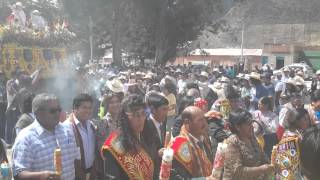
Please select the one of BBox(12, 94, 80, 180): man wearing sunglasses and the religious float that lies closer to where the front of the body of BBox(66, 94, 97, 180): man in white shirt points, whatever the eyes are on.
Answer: the man wearing sunglasses

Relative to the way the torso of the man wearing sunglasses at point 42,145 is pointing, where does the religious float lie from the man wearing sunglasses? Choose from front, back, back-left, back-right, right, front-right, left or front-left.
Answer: back-left

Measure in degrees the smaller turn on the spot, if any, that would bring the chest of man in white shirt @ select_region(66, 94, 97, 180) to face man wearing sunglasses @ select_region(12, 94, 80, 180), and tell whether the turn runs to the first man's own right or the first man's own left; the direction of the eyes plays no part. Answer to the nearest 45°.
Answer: approximately 90° to the first man's own right

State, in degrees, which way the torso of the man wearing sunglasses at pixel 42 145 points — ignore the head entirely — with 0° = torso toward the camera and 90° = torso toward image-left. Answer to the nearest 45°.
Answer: approximately 315°

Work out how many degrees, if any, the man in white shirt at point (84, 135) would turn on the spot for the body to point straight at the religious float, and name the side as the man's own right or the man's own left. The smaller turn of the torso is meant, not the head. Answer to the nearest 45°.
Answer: approximately 135° to the man's own left

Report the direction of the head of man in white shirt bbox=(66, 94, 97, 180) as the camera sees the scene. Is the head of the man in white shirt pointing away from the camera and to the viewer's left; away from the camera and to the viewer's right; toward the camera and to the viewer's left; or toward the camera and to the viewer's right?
toward the camera and to the viewer's right

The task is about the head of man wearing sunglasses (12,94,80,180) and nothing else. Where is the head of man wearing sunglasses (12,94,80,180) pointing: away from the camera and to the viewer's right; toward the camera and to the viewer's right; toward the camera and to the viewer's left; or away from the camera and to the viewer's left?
toward the camera and to the viewer's right

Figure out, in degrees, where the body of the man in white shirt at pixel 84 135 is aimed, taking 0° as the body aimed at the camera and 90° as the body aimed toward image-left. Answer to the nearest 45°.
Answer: approximately 315°

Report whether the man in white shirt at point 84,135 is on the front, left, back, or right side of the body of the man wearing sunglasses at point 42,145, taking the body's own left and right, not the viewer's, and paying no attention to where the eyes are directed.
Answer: left
